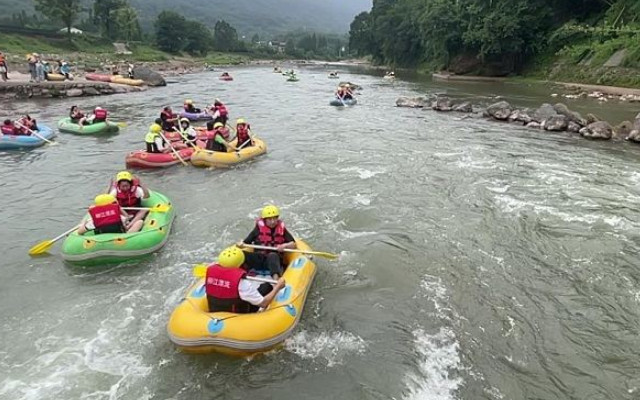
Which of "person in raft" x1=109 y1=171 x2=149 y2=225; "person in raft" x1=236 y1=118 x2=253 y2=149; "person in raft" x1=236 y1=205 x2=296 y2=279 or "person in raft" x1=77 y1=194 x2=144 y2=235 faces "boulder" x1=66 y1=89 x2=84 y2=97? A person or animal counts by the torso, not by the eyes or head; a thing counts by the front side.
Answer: "person in raft" x1=77 y1=194 x2=144 y2=235

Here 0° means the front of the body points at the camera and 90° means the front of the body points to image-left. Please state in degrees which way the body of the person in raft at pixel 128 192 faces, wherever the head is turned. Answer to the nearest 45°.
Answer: approximately 0°

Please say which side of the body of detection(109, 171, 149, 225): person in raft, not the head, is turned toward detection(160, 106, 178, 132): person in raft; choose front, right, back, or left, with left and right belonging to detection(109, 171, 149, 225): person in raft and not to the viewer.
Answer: back

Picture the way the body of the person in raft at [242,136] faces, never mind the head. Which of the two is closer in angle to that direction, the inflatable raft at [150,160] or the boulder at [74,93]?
the inflatable raft

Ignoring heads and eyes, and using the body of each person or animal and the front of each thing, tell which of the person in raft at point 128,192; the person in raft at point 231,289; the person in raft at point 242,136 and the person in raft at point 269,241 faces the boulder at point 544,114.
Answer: the person in raft at point 231,289

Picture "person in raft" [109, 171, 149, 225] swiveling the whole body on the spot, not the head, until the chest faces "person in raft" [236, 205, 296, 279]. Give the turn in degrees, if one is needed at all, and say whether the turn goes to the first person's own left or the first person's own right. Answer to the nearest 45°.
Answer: approximately 45° to the first person's own left

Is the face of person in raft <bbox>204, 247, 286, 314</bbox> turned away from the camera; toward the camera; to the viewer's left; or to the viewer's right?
away from the camera

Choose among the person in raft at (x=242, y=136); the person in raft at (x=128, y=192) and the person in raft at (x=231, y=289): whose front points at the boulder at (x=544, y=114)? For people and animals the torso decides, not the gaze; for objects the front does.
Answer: the person in raft at (x=231, y=289)

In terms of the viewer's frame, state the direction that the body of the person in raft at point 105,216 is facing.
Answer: away from the camera

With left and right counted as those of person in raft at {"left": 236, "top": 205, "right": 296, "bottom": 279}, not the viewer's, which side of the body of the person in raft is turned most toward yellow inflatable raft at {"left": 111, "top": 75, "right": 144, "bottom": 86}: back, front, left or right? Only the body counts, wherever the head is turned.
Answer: back

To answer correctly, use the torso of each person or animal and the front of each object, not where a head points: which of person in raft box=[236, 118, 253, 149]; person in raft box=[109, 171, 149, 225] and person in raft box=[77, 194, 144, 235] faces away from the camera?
person in raft box=[77, 194, 144, 235]
